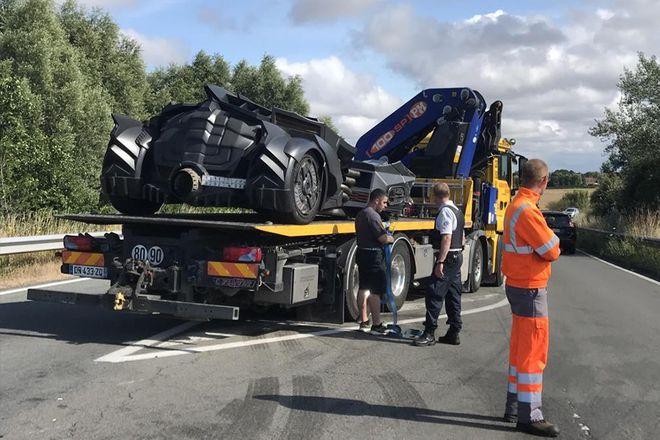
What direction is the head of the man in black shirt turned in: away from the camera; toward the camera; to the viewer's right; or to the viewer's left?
to the viewer's right

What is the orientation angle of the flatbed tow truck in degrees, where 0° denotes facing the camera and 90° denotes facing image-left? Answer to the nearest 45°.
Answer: approximately 225°

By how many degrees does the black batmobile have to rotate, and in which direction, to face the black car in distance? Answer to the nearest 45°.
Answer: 0° — it already faces it

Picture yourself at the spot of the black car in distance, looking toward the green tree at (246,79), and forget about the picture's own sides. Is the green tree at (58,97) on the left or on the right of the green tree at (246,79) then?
left

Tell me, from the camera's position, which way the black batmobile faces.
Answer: facing away from the viewer and to the right of the viewer
